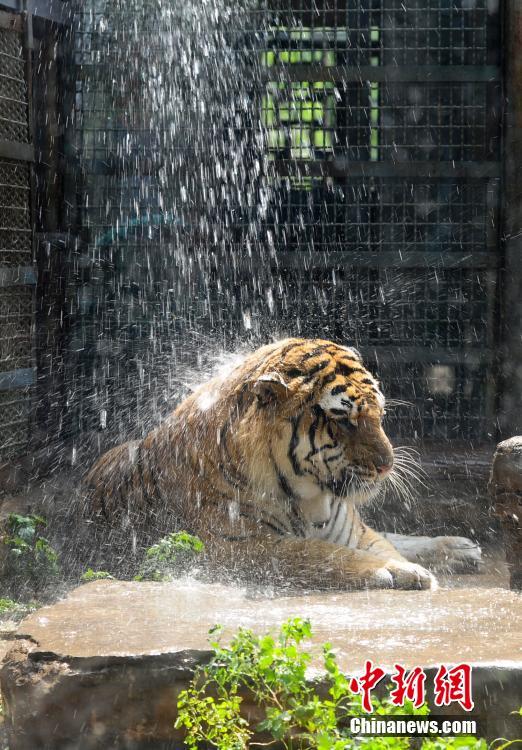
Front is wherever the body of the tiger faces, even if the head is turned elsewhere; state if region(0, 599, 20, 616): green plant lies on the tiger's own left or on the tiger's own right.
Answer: on the tiger's own right

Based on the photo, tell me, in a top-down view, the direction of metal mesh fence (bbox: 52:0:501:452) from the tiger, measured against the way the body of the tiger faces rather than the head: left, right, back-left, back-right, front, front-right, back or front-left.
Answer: back-left

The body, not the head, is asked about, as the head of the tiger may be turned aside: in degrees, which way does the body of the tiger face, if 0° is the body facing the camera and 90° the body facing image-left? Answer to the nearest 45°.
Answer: approximately 315°

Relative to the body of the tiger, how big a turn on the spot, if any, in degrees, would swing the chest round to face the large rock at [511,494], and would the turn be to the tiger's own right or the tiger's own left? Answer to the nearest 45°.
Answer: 0° — it already faces it

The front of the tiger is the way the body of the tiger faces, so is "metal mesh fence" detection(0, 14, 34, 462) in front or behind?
behind
